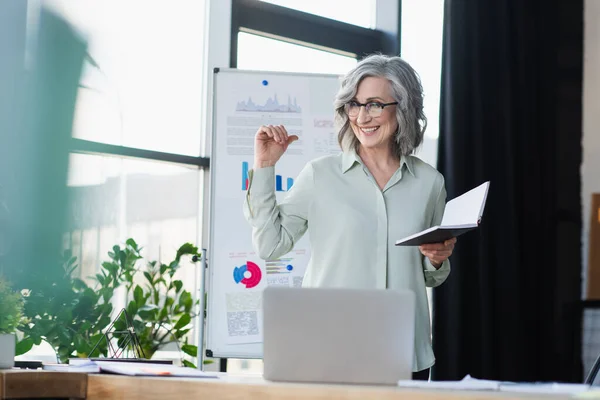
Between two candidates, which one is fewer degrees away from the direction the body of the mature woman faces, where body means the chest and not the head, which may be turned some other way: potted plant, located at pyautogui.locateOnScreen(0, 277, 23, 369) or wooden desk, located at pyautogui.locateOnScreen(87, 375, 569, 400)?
the wooden desk

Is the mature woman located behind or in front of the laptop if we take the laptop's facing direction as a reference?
in front

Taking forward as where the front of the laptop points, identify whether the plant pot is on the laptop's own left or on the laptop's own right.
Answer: on the laptop's own left

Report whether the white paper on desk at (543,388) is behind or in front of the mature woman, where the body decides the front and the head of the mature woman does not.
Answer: in front

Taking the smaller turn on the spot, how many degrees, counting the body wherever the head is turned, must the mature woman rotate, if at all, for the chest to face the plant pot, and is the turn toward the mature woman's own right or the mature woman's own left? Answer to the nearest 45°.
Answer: approximately 45° to the mature woman's own right

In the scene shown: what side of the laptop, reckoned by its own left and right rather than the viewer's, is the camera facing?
back

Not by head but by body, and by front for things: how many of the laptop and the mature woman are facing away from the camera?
1

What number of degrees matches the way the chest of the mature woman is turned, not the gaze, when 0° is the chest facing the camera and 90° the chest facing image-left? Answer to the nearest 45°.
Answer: approximately 0°

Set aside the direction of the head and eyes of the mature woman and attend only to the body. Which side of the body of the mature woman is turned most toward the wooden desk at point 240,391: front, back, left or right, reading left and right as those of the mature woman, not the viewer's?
front

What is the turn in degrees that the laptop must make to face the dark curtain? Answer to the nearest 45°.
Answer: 0° — it already faces it

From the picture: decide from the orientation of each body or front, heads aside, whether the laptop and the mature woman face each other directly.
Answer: yes

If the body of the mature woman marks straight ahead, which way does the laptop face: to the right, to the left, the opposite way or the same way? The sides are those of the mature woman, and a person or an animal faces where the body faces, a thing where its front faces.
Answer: the opposite way
